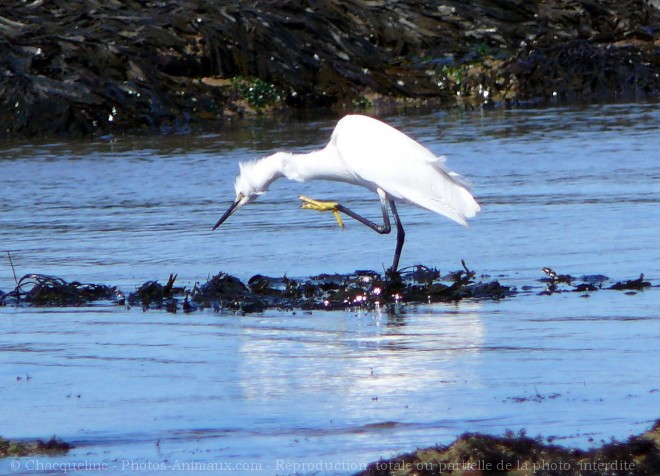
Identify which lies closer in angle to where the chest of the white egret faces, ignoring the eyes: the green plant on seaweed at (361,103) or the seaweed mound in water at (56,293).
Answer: the seaweed mound in water

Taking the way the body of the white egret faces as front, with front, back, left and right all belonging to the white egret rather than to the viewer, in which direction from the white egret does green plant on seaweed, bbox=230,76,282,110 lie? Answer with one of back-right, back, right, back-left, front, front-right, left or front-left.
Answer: right

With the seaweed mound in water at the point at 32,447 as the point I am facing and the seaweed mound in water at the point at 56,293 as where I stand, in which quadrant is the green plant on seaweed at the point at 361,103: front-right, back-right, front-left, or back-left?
back-left

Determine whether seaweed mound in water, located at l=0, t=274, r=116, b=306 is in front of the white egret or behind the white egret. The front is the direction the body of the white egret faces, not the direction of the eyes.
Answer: in front

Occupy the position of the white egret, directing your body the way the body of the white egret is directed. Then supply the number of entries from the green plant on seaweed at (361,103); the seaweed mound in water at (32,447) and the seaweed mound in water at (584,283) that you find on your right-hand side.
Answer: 1

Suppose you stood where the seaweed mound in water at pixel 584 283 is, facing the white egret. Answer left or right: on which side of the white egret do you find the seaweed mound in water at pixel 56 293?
left

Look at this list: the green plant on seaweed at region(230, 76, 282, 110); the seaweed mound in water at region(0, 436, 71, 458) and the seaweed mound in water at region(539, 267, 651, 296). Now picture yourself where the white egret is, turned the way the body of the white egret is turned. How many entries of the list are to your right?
1

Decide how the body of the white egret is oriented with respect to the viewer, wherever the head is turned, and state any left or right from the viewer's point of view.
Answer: facing to the left of the viewer

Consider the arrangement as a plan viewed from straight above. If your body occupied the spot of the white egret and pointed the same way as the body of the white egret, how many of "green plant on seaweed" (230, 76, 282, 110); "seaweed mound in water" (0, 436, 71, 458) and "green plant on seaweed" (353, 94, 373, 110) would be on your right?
2

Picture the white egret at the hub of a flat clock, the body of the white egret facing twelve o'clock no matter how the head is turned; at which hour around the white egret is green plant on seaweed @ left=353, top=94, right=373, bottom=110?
The green plant on seaweed is roughly at 3 o'clock from the white egret.

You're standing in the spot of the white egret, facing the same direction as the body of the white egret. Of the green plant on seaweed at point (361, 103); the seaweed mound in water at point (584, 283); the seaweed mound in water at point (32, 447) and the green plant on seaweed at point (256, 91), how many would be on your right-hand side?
2

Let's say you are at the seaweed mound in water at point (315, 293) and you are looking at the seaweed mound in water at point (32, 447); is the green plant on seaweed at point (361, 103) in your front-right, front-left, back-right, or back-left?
back-right

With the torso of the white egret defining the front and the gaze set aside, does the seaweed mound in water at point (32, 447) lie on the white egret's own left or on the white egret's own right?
on the white egret's own left
